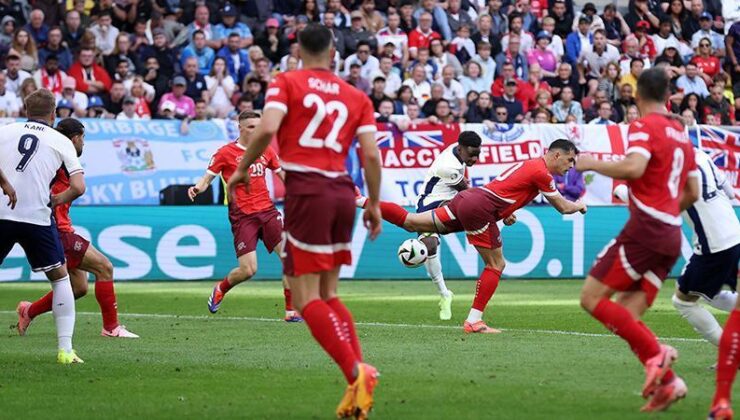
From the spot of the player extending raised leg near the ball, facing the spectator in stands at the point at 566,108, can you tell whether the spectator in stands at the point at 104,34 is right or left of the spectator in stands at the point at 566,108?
left

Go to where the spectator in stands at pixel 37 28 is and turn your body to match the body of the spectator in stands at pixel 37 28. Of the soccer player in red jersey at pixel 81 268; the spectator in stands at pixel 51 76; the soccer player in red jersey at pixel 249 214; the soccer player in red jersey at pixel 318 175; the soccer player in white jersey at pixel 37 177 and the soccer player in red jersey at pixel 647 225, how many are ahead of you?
6

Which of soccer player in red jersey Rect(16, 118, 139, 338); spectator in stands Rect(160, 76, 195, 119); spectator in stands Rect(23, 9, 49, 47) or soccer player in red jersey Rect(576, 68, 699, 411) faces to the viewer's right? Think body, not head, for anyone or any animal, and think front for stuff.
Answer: soccer player in red jersey Rect(16, 118, 139, 338)

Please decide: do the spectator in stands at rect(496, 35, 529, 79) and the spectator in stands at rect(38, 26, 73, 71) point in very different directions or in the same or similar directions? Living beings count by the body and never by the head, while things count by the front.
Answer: same or similar directions

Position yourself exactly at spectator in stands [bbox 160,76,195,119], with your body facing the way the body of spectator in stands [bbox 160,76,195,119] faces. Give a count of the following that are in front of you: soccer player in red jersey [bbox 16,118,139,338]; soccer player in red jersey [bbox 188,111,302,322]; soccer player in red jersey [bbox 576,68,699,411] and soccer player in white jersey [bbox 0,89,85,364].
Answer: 4

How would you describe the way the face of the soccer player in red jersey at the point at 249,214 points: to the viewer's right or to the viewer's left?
to the viewer's right

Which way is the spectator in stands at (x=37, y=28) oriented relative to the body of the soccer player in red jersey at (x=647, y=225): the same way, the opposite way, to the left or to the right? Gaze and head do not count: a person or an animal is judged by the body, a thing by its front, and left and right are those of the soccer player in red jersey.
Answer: the opposite way

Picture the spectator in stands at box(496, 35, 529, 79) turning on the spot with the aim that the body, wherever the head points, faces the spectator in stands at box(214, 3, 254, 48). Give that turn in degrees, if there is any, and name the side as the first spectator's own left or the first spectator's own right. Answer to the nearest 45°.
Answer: approximately 90° to the first spectator's own right

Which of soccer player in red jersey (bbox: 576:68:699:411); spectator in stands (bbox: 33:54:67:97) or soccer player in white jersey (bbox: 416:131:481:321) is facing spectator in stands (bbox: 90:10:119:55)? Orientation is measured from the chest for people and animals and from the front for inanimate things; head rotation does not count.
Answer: the soccer player in red jersey

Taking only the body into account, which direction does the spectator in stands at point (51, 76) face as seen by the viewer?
toward the camera

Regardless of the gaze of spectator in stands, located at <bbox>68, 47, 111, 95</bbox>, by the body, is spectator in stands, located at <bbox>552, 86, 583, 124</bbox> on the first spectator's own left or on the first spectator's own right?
on the first spectator's own left

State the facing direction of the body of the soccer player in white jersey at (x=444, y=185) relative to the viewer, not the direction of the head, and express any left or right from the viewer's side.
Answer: facing the viewer and to the right of the viewer

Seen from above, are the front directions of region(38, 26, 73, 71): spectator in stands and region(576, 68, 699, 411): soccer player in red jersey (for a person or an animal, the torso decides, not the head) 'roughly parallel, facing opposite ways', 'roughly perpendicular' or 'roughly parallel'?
roughly parallel, facing opposite ways

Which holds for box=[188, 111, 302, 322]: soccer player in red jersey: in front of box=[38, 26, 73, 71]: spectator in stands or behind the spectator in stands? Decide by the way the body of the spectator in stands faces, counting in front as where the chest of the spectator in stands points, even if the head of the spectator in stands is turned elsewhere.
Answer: in front

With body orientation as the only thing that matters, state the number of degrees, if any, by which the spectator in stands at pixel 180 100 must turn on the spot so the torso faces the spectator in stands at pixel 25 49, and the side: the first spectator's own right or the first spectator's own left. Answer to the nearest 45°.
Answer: approximately 90° to the first spectator's own right

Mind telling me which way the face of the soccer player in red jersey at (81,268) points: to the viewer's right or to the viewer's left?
to the viewer's right

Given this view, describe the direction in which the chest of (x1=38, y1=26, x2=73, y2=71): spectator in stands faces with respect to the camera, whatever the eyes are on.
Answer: toward the camera

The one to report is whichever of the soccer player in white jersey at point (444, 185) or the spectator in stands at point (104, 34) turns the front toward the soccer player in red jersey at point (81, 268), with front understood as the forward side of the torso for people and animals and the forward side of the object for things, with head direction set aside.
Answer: the spectator in stands

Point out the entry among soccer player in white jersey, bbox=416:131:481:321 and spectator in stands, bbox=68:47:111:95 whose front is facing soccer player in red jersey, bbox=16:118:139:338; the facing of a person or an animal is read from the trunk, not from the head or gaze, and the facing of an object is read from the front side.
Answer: the spectator in stands

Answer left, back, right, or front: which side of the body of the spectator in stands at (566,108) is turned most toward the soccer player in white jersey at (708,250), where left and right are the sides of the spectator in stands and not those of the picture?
front

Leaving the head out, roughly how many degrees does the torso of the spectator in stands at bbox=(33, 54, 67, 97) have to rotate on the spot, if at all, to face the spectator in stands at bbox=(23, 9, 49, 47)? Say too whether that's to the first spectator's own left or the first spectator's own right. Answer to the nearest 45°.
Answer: approximately 180°

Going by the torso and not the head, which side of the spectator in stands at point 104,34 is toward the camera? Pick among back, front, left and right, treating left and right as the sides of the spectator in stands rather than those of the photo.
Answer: front

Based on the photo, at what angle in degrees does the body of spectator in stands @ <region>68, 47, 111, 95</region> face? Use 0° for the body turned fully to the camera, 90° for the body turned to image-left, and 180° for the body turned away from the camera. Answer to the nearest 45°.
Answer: approximately 0°

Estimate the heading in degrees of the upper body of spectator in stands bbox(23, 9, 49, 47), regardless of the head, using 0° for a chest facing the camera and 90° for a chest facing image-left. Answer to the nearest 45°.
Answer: approximately 0°
